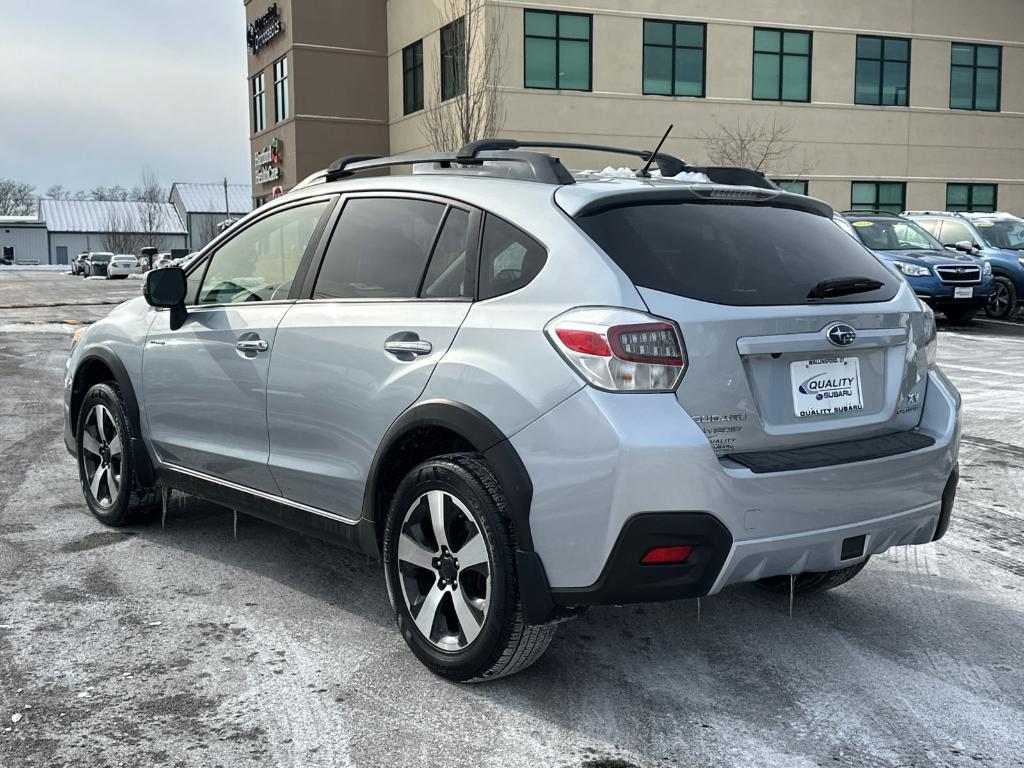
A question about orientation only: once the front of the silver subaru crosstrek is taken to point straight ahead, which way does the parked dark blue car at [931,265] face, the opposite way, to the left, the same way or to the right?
the opposite way

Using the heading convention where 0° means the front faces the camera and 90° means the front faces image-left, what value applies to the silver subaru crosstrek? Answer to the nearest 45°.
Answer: approximately 135°

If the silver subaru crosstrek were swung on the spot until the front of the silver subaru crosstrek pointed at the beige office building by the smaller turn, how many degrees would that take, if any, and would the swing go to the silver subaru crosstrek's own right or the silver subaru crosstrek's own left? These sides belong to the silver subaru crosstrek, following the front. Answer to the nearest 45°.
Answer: approximately 45° to the silver subaru crosstrek's own right

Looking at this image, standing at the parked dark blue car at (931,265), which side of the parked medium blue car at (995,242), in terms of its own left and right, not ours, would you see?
right

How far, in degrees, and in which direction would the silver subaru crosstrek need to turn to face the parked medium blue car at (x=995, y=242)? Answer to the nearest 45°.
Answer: approximately 90° to its right

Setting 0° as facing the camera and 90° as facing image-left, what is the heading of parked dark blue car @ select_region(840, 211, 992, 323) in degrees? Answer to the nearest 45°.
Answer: approximately 315°

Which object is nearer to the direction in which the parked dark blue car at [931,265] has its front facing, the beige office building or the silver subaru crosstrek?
the silver subaru crosstrek

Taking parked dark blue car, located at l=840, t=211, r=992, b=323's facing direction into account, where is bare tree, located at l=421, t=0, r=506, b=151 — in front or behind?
behind

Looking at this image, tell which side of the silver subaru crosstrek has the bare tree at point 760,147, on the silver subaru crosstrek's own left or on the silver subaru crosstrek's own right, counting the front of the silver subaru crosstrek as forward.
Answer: on the silver subaru crosstrek's own right

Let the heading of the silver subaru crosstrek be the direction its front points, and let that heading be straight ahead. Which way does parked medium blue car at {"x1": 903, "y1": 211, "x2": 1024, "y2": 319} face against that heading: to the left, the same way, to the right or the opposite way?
the opposite way

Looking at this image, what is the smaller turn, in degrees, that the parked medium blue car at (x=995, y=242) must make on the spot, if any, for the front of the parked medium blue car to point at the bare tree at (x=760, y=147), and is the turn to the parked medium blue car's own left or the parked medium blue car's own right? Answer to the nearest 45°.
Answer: approximately 180°

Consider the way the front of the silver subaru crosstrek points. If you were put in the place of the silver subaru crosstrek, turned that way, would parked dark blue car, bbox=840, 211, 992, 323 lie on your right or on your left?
on your right

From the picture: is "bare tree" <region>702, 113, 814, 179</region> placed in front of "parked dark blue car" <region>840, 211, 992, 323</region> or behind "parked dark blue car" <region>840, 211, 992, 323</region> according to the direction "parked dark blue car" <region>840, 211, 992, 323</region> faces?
behind
